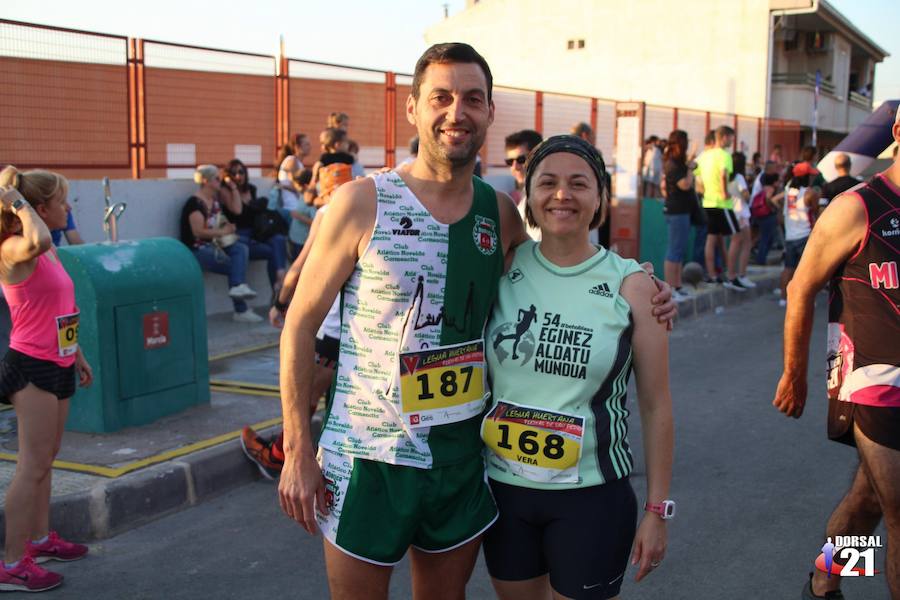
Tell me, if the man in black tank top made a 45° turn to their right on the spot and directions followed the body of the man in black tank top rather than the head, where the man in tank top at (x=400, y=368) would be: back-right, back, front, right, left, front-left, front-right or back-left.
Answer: front-right

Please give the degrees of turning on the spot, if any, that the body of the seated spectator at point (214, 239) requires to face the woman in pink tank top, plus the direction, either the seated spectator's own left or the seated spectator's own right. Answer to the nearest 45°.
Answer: approximately 90° to the seated spectator's own right

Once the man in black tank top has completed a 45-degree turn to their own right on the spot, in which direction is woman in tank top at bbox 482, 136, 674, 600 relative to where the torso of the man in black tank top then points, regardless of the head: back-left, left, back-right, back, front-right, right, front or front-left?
front-right

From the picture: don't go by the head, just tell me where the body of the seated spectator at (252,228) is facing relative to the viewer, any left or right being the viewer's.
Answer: facing the viewer and to the right of the viewer

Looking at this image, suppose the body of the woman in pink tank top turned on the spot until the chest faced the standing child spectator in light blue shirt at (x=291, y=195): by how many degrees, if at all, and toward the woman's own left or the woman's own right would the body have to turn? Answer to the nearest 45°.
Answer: approximately 45° to the woman's own left

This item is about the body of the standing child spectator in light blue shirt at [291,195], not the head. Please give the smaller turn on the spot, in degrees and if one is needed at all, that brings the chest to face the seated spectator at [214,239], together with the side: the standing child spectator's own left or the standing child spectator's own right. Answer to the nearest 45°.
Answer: approximately 135° to the standing child spectator's own right

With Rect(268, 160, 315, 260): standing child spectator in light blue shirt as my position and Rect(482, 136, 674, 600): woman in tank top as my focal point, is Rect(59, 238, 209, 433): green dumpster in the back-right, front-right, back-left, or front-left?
front-right

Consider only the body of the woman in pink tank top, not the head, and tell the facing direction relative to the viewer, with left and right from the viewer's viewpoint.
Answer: facing to the right of the viewer

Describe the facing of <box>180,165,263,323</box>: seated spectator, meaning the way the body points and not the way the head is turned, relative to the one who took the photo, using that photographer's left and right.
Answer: facing to the right of the viewer

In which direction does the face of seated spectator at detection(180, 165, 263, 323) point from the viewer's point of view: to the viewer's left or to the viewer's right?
to the viewer's right

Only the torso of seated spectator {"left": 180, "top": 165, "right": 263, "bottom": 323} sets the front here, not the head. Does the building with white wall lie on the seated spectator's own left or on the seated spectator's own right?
on the seated spectator's own left
